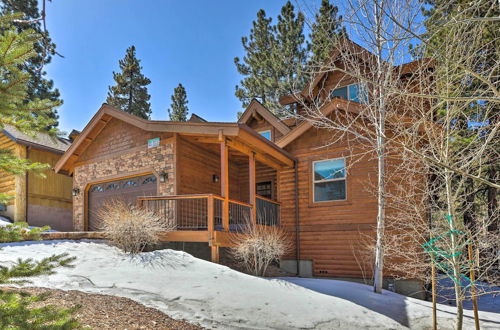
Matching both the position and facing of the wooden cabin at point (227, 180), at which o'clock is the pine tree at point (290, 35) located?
The pine tree is roughly at 5 o'clock from the wooden cabin.

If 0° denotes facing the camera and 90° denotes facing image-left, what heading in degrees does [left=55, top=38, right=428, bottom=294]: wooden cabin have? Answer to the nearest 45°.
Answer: approximately 45°

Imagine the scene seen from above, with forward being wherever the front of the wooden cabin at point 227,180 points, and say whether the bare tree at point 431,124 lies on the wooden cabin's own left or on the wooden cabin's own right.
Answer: on the wooden cabin's own left

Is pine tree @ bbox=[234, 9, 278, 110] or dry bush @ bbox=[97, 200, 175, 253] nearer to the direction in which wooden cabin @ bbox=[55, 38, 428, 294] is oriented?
the dry bush

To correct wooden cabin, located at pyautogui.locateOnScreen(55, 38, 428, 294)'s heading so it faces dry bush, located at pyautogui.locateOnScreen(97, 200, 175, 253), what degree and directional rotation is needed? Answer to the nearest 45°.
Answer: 0° — it already faces it

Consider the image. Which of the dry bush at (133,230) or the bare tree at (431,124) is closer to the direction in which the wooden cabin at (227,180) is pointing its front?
the dry bush

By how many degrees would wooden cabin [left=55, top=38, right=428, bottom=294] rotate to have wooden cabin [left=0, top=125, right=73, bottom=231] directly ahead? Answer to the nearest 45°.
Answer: approximately 90° to its right

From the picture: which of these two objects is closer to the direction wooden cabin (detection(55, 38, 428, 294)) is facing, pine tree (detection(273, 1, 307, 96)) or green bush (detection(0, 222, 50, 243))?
the green bush
